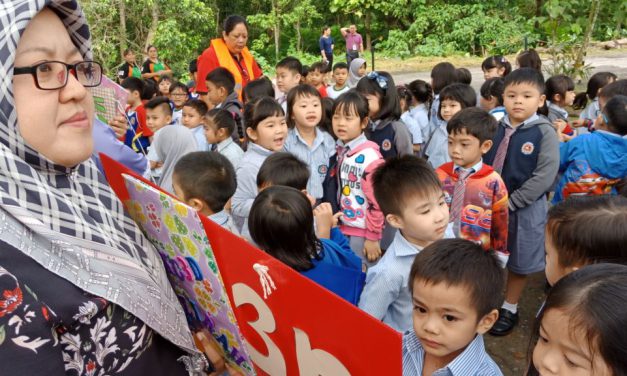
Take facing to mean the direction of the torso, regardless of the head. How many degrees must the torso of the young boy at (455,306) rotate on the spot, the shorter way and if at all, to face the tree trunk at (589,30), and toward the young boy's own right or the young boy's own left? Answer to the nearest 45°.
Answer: approximately 135° to the young boy's own right

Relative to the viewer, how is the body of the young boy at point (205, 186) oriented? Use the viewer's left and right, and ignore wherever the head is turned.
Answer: facing away from the viewer and to the left of the viewer

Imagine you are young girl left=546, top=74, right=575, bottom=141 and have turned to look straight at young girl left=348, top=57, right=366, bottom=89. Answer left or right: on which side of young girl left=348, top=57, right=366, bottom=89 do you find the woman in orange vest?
left

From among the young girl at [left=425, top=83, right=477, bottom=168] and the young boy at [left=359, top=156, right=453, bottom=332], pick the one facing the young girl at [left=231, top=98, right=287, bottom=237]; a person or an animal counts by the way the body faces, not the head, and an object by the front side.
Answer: the young girl at [left=425, top=83, right=477, bottom=168]

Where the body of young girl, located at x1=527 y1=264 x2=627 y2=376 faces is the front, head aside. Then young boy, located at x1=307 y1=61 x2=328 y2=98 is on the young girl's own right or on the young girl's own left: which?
on the young girl's own right

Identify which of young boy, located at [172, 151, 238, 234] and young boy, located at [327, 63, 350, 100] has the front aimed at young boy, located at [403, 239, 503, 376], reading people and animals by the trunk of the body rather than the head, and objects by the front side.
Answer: young boy, located at [327, 63, 350, 100]

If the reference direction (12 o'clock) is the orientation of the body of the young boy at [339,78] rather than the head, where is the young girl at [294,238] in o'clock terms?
The young girl is roughly at 12 o'clock from the young boy.

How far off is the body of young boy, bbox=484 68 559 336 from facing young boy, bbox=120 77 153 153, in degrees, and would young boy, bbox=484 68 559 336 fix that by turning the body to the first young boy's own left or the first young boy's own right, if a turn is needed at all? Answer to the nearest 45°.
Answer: approximately 45° to the first young boy's own right

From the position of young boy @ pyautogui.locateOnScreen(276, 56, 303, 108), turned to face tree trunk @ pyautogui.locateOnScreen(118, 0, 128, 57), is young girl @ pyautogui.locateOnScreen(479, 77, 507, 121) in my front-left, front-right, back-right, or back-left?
back-right

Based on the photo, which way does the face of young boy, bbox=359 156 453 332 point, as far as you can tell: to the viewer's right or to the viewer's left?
to the viewer's right

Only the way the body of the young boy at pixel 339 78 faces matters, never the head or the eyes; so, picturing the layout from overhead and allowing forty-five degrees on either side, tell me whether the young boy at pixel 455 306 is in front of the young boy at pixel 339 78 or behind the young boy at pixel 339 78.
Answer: in front
